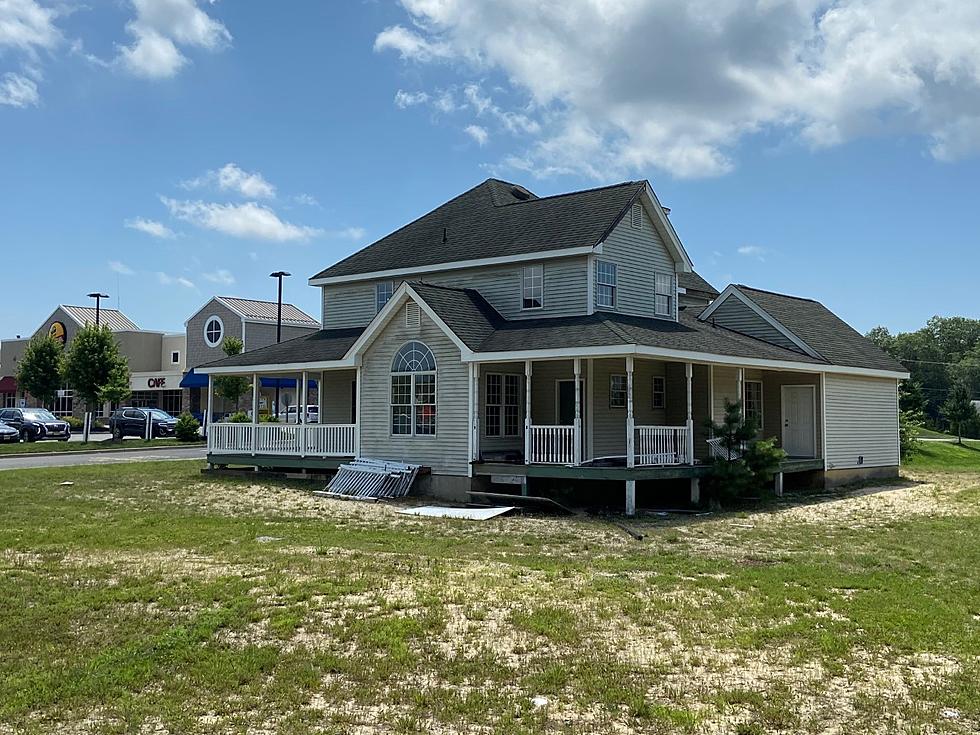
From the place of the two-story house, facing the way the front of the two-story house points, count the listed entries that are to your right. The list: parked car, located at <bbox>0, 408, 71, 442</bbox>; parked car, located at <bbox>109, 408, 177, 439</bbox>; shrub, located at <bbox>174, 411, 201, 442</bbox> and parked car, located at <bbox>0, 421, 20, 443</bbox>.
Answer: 4

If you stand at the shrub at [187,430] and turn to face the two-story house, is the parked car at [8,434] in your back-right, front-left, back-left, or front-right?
back-right

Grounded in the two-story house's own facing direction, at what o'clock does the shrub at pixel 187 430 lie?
The shrub is roughly at 3 o'clock from the two-story house.

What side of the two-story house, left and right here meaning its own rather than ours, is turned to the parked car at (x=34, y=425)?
right

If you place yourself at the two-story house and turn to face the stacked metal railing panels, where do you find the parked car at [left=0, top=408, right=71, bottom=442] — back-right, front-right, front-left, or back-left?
front-right

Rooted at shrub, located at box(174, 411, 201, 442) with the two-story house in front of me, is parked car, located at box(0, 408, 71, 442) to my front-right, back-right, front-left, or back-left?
back-right

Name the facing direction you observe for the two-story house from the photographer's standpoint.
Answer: facing the viewer and to the left of the viewer

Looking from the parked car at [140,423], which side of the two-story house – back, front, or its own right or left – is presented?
right
